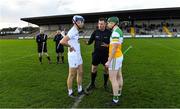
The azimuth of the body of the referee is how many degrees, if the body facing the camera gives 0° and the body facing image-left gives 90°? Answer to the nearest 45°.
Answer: approximately 0°
